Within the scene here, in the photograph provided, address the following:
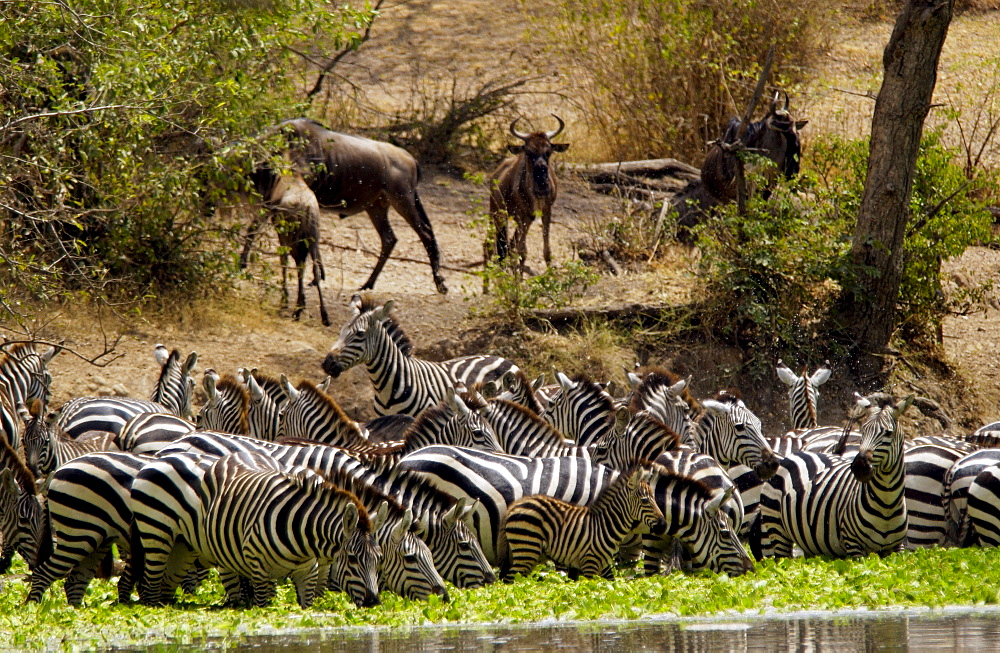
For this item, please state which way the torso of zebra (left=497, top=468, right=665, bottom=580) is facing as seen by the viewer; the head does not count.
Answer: to the viewer's right

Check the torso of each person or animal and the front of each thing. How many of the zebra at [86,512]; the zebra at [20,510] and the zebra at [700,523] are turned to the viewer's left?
0

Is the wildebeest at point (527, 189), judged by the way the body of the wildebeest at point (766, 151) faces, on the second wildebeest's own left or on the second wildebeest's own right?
on the second wildebeest's own right

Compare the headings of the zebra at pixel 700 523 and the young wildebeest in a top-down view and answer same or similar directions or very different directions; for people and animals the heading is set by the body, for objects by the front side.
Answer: very different directions

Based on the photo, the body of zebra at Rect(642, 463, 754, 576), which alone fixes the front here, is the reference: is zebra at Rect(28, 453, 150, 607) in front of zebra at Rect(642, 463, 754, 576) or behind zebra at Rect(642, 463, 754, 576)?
behind

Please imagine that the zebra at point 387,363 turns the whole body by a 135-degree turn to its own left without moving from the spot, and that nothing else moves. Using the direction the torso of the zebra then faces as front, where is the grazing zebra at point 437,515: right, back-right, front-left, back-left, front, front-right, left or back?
front-right

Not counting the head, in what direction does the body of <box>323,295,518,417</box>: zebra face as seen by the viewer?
to the viewer's left

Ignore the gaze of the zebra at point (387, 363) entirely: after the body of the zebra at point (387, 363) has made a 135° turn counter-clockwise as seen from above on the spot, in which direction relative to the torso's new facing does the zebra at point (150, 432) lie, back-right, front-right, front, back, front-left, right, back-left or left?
right

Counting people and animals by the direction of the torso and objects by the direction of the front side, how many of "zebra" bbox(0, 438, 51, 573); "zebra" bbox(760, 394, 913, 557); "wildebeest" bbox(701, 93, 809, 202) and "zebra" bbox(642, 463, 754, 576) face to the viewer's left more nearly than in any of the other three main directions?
0

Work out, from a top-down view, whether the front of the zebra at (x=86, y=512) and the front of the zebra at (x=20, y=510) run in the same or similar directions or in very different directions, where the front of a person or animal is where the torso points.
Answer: same or similar directions

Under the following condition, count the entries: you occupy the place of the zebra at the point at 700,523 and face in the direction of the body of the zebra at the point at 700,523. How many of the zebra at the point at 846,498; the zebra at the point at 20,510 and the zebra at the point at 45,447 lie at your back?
2

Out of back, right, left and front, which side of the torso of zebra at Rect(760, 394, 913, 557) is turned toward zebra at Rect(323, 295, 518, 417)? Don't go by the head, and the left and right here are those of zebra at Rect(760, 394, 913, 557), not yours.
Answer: back

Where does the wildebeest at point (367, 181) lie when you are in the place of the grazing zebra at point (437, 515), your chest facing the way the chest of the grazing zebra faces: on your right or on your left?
on your left

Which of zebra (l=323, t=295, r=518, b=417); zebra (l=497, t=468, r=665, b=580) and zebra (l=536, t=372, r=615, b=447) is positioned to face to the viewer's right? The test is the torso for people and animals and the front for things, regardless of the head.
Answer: zebra (l=497, t=468, r=665, b=580)

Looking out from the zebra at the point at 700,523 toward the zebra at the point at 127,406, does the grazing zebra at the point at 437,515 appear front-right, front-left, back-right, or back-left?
front-left
